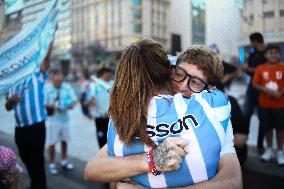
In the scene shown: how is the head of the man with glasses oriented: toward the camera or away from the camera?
toward the camera

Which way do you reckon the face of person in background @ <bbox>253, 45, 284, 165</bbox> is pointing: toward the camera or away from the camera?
toward the camera

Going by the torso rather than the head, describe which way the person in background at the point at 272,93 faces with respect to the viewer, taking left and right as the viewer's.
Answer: facing the viewer

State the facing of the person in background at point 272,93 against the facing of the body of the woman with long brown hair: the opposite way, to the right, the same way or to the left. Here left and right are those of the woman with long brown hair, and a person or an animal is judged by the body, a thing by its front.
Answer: the opposite way

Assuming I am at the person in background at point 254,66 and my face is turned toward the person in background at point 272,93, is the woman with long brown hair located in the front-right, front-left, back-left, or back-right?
front-right

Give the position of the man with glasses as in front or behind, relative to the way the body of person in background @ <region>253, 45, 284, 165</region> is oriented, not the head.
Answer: in front

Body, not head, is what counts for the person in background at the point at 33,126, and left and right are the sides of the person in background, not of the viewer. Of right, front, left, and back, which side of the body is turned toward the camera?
front

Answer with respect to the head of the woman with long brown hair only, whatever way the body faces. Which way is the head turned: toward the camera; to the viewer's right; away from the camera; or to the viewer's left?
away from the camera

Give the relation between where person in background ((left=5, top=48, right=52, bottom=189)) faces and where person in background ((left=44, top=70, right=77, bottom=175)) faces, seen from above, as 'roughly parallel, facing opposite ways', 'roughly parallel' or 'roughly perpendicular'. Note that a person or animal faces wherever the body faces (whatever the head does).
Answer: roughly parallel

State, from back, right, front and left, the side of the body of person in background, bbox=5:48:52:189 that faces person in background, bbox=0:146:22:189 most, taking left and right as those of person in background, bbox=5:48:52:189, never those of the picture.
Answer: front

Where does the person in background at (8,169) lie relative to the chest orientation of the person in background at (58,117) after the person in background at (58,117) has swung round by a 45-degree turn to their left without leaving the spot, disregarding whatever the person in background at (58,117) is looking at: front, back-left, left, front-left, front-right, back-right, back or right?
front-right

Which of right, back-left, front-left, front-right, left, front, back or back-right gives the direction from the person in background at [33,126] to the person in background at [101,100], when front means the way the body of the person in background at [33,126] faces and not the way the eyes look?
back-left

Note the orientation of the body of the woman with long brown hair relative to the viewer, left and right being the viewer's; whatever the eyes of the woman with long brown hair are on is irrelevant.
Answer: facing away from the viewer

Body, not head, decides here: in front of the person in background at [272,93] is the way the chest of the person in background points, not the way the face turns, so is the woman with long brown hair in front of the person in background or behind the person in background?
in front

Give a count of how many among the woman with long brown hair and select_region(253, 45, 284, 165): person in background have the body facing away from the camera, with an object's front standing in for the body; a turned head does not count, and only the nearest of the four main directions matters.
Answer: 1
